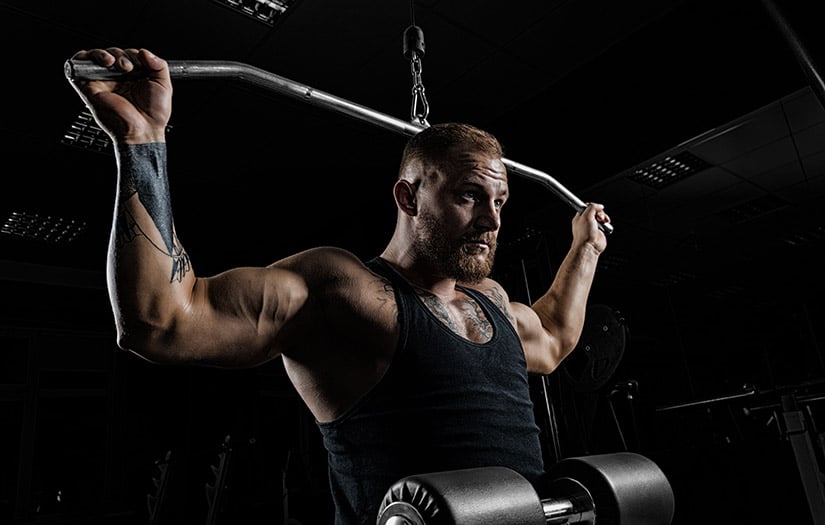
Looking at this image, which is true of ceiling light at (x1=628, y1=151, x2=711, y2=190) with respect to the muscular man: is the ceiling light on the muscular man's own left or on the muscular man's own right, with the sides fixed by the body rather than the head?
on the muscular man's own left

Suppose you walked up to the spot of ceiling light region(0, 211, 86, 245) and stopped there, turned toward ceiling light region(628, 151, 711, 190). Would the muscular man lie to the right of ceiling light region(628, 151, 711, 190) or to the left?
right

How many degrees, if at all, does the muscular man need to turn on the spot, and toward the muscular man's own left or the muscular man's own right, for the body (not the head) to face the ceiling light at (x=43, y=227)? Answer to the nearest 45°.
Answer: approximately 180°

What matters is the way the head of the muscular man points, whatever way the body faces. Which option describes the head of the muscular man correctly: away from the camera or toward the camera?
toward the camera

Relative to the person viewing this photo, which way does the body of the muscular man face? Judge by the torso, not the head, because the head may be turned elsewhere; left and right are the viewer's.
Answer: facing the viewer and to the right of the viewer
